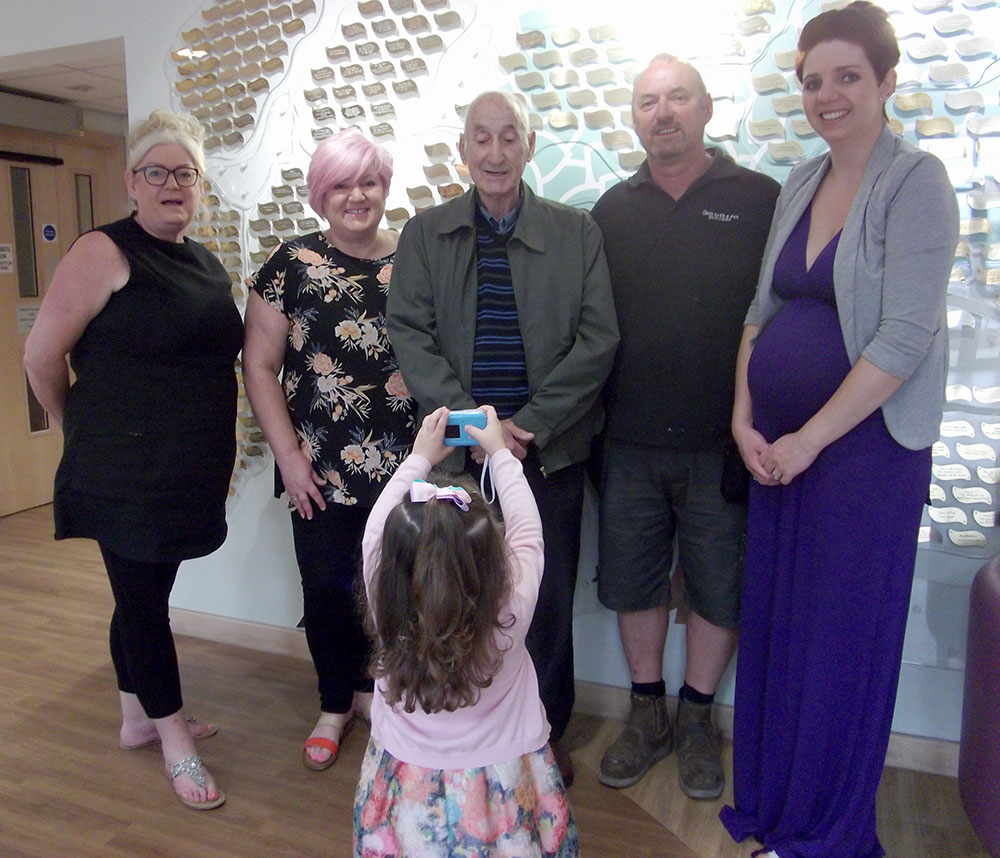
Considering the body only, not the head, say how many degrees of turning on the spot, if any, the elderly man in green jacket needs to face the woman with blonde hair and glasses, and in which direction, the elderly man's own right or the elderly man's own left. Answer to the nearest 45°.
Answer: approximately 90° to the elderly man's own right

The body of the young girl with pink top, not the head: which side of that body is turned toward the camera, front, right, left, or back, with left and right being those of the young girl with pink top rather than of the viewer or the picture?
back

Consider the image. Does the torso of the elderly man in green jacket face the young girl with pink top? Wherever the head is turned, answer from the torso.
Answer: yes

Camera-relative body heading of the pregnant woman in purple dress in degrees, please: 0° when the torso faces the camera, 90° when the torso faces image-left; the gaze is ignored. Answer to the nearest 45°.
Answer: approximately 45°

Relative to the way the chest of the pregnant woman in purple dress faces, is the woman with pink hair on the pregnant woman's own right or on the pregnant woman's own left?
on the pregnant woman's own right

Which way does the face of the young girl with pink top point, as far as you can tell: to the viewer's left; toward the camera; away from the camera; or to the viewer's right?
away from the camera

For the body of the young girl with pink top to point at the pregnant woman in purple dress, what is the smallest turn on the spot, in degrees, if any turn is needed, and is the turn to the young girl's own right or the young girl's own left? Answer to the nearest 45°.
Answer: approximately 45° to the young girl's own right

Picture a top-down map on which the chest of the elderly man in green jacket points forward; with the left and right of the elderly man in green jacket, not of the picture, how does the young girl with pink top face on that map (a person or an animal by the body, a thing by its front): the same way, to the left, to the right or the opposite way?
the opposite way
